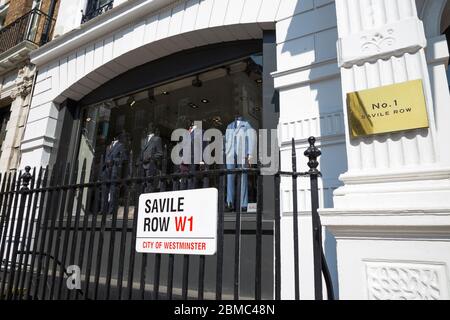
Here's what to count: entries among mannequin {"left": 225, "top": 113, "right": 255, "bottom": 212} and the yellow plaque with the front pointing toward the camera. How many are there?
2

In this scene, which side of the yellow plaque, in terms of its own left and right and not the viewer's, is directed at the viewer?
front

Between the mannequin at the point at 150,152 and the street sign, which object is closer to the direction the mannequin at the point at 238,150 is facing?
the street sign

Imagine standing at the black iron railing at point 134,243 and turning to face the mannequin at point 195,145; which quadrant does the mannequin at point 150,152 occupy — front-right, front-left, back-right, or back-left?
front-left

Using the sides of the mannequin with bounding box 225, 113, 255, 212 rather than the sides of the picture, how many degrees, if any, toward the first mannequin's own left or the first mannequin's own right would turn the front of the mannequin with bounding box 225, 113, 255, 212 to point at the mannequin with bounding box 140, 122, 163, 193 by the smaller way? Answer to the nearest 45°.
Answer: approximately 135° to the first mannequin's own right

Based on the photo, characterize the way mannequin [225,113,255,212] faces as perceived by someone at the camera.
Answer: facing the viewer

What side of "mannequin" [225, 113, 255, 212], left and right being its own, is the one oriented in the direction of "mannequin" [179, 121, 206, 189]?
right

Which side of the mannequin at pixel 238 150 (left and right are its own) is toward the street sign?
front

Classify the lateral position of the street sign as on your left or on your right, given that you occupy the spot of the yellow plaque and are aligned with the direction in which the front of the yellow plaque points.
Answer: on your right

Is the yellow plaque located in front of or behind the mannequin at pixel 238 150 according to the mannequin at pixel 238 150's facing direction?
in front
